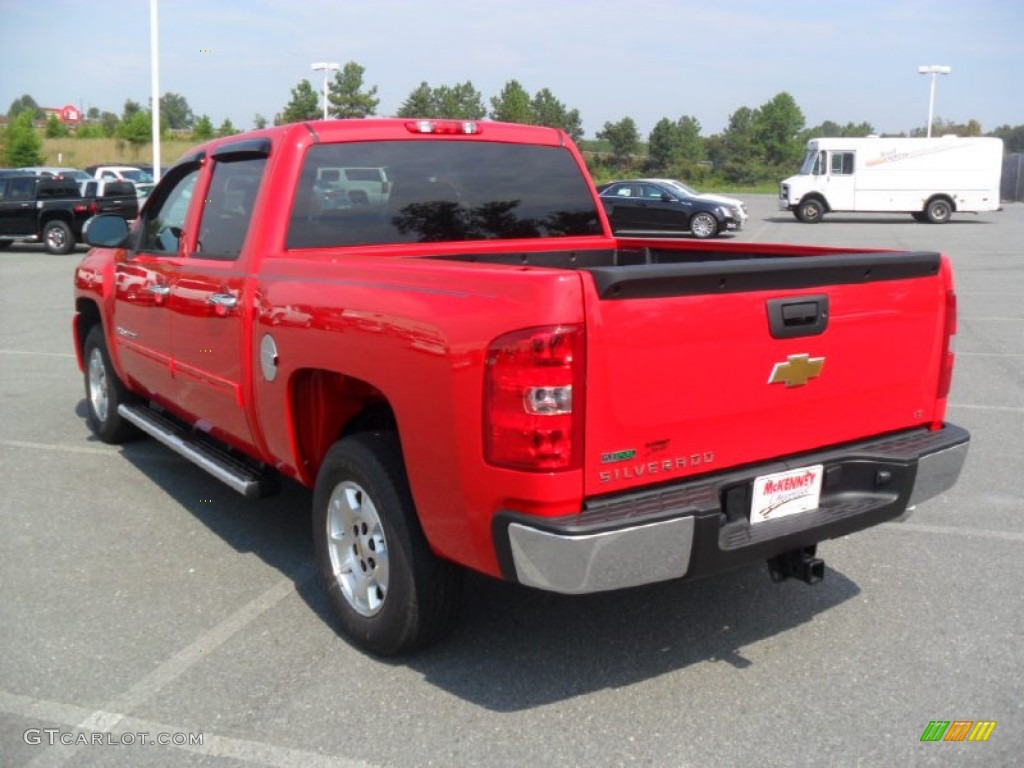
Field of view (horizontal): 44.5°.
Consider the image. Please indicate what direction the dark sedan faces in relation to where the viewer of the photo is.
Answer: facing to the right of the viewer

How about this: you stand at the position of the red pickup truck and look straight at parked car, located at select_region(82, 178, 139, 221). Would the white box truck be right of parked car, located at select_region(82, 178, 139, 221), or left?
right

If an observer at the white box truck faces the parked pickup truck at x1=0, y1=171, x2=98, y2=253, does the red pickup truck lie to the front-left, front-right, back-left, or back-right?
front-left

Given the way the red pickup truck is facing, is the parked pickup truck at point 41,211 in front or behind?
in front

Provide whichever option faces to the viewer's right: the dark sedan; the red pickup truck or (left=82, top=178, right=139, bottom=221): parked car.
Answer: the dark sedan

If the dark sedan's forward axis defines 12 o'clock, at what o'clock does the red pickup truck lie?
The red pickup truck is roughly at 3 o'clock from the dark sedan.

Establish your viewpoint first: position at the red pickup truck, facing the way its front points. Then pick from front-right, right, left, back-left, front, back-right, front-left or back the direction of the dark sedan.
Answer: front-right

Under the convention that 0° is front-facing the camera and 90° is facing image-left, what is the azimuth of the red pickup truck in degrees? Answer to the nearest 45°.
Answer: approximately 135°

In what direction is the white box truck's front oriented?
to the viewer's left
